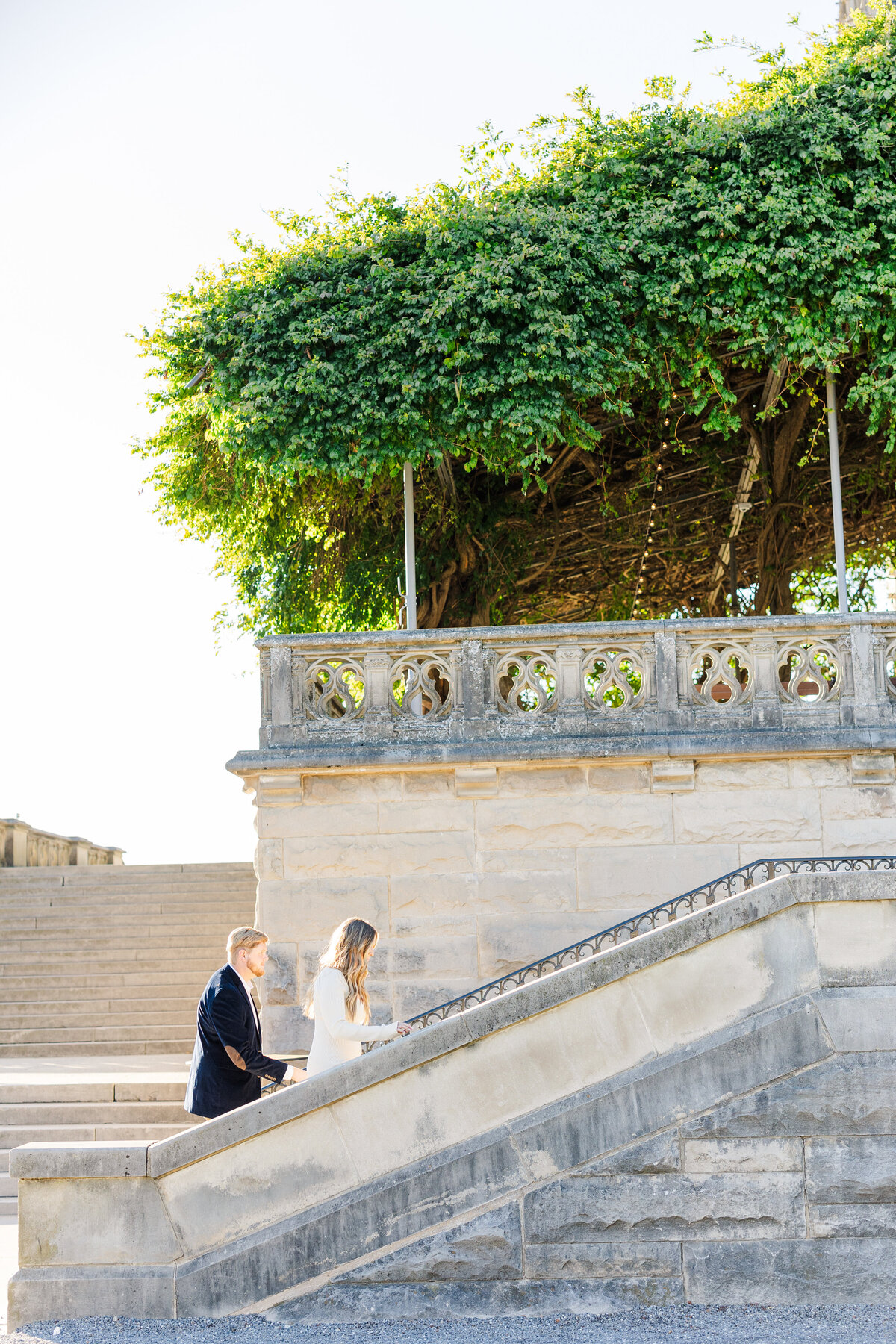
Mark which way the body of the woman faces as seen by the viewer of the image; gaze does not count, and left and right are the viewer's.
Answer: facing to the right of the viewer

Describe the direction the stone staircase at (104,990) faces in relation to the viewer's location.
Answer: facing the viewer

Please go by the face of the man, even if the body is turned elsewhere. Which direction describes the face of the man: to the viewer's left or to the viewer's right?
to the viewer's right

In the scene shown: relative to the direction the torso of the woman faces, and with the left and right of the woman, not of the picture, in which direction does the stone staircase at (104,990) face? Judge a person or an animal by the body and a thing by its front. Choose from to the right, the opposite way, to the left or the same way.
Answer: to the right

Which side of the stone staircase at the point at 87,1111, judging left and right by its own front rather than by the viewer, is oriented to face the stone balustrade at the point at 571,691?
left

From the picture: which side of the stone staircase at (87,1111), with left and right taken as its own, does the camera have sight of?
front

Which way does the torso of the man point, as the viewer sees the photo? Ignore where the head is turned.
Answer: to the viewer's right
